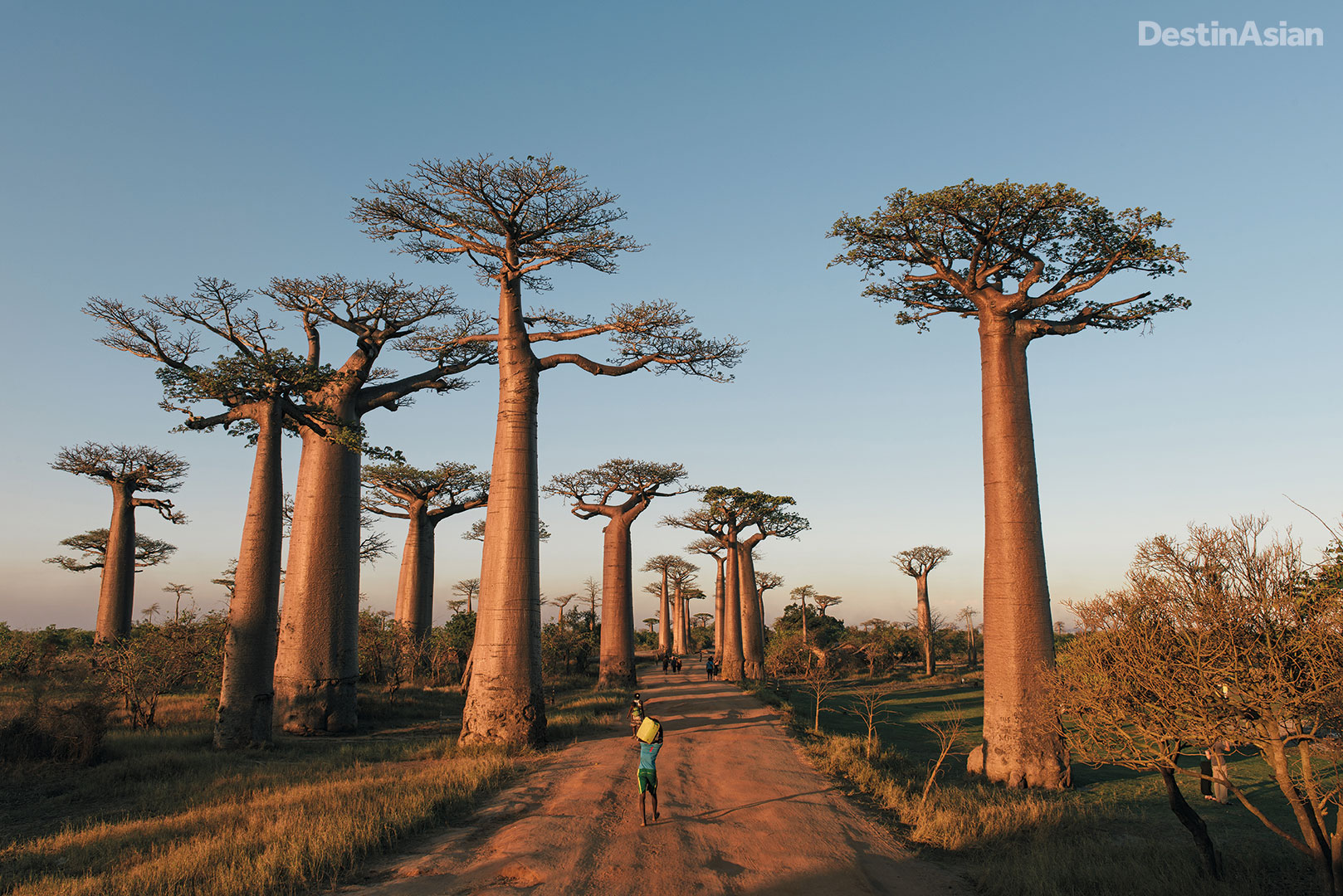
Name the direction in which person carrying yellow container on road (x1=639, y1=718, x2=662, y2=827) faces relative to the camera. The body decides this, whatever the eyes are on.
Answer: away from the camera
